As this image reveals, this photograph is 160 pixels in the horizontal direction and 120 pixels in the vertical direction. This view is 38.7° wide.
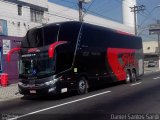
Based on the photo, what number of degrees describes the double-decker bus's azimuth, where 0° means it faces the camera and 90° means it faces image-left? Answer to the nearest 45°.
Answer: approximately 45°

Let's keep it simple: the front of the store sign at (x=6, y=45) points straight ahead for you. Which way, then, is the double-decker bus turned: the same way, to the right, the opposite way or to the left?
to the right

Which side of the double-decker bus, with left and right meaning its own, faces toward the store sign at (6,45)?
right

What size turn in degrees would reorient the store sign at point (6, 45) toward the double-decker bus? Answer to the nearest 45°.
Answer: approximately 45° to its left

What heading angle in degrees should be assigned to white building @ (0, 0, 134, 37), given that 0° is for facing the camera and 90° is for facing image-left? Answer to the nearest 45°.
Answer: approximately 315°

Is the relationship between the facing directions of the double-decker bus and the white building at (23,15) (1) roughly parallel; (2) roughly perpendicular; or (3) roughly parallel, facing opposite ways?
roughly perpendicular
